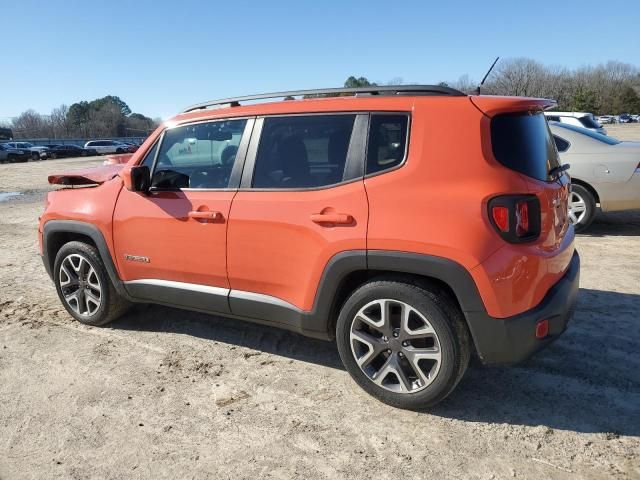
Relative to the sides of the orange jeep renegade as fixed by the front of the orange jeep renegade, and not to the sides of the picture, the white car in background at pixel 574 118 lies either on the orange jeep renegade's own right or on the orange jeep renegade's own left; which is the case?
on the orange jeep renegade's own right

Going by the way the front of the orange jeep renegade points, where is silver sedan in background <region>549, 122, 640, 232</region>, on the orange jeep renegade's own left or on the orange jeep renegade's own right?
on the orange jeep renegade's own right

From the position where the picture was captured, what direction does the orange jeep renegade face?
facing away from the viewer and to the left of the viewer

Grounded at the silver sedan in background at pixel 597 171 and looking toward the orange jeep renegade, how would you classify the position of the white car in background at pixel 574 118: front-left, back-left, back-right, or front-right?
back-right
